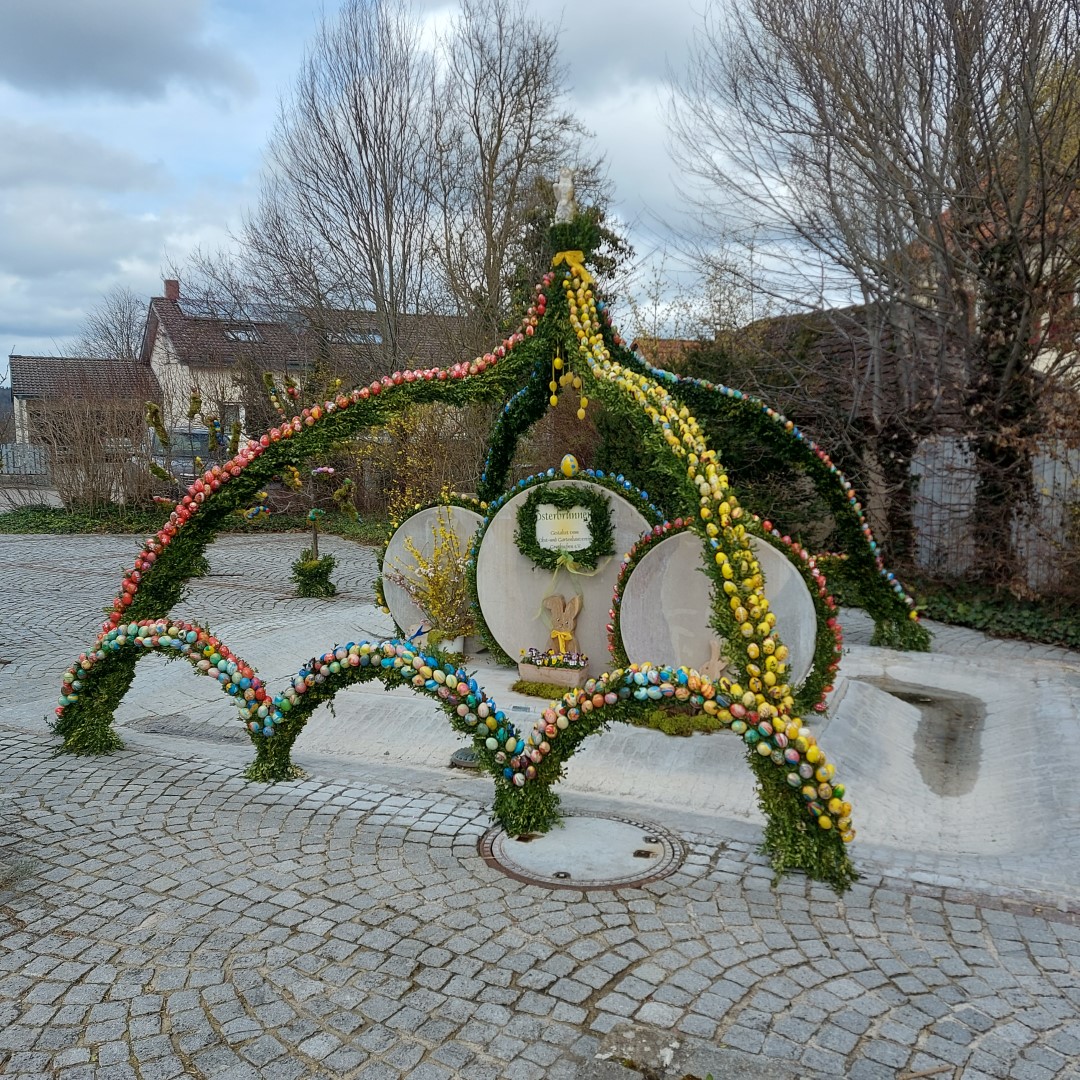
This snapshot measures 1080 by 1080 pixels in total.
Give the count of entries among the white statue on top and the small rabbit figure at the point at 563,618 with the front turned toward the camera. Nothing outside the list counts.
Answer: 2

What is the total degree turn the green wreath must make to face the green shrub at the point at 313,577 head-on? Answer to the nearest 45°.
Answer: approximately 135° to its right

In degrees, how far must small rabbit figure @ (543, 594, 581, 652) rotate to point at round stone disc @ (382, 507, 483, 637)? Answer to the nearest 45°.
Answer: approximately 135° to its right

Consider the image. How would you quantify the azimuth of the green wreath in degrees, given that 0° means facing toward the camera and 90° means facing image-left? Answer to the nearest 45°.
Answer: approximately 0°

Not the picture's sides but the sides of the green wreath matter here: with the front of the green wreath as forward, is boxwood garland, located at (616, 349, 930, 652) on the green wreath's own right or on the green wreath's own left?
on the green wreath's own left
